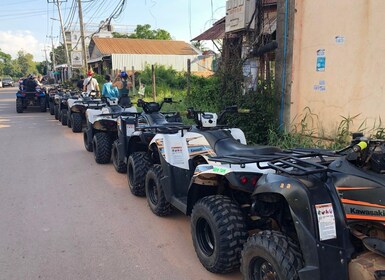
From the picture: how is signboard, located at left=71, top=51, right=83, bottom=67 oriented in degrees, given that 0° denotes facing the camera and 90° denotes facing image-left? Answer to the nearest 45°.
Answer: approximately 0°

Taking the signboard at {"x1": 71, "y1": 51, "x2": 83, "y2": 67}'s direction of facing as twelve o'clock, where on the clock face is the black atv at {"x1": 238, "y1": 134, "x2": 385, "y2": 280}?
The black atv is roughly at 12 o'clock from the signboard.

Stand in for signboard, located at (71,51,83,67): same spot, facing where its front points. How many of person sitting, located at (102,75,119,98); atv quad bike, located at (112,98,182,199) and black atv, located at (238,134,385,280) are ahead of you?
3

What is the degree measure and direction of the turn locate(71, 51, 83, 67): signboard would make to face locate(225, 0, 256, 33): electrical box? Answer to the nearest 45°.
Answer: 0° — it already faces it

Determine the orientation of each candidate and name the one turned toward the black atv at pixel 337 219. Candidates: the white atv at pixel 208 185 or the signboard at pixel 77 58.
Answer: the signboard
